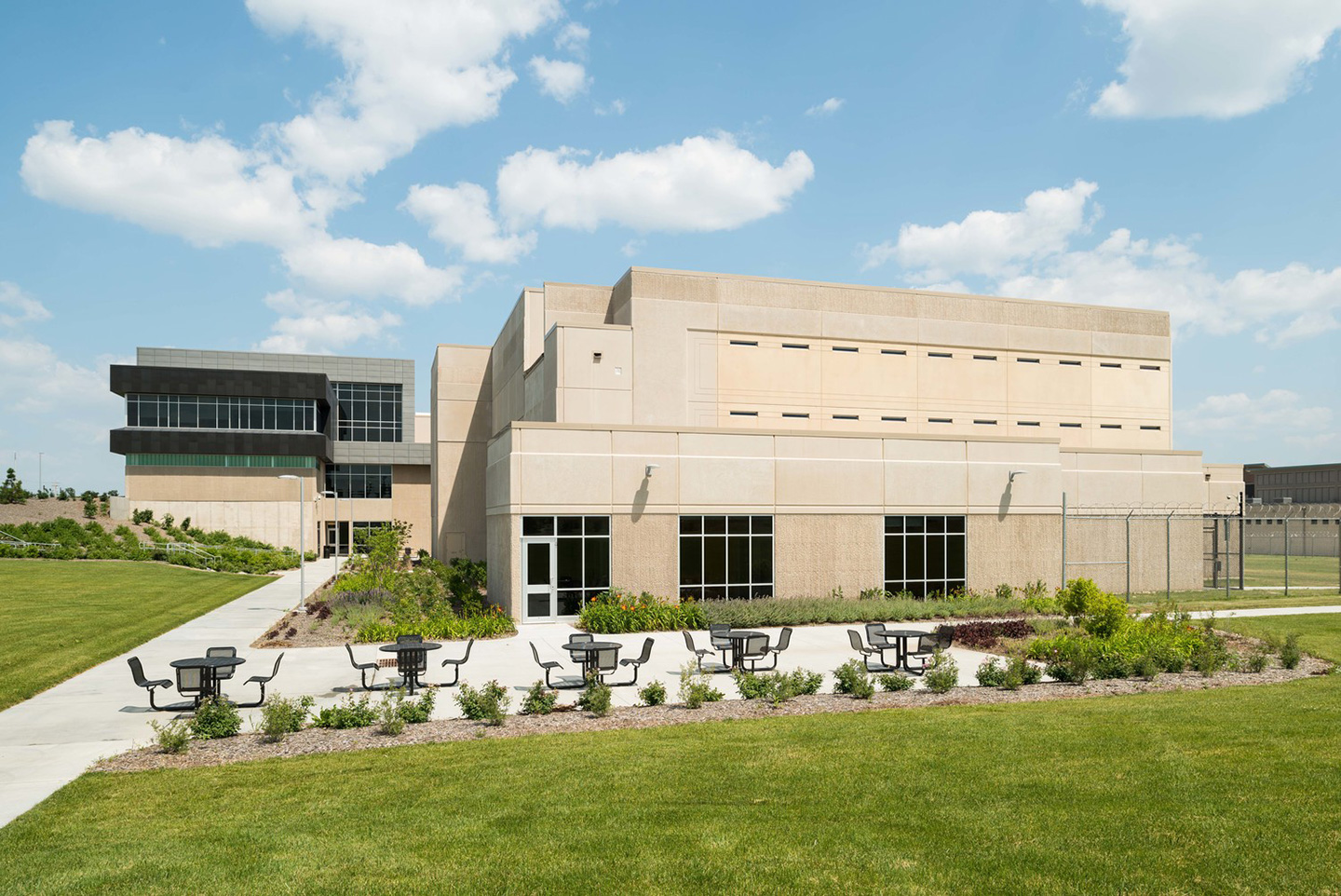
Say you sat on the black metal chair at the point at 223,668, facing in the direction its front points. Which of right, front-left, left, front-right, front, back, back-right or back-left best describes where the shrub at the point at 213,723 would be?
front

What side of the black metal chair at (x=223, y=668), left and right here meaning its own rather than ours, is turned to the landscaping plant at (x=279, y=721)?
front

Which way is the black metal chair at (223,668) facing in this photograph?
toward the camera

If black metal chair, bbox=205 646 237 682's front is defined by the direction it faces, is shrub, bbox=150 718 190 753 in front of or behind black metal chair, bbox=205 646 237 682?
in front

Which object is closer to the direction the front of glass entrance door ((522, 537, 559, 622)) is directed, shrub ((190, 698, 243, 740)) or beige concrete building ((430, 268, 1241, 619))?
the shrub

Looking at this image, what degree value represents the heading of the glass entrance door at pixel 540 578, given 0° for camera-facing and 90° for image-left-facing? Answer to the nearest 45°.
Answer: approximately 0°

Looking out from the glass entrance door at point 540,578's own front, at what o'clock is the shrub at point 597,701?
The shrub is roughly at 12 o'clock from the glass entrance door.

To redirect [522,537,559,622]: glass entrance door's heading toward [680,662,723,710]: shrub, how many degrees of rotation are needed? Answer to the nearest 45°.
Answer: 0° — it already faces it

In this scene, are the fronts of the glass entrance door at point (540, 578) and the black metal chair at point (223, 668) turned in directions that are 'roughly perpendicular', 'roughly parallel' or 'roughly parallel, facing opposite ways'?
roughly parallel

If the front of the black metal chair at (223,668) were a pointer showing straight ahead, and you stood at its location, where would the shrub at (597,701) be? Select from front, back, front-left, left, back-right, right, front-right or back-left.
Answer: front-left

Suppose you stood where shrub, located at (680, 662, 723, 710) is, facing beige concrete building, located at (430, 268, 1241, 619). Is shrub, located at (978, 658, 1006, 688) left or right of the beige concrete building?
right

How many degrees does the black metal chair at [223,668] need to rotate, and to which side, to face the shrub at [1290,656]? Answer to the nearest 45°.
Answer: approximately 90° to its left
